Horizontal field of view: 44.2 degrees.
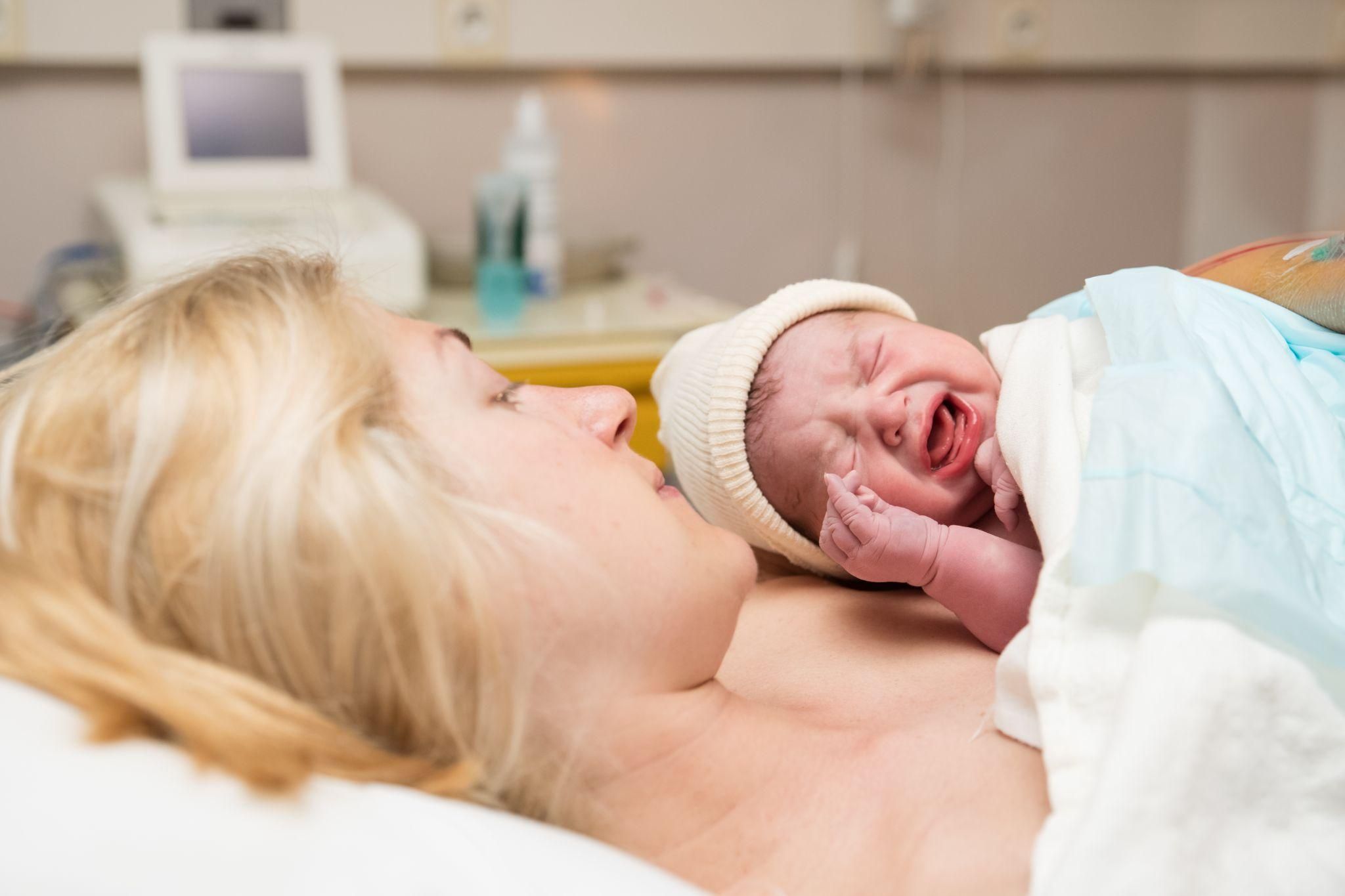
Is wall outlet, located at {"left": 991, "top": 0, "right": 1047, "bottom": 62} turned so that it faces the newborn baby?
yes

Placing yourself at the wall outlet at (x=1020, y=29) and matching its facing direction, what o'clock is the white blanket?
The white blanket is roughly at 12 o'clock from the wall outlet.

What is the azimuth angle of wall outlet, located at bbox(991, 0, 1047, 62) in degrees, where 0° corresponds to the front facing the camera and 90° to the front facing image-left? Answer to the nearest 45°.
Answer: approximately 0°

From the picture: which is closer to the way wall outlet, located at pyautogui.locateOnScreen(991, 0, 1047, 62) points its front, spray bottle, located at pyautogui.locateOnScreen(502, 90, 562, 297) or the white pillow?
the white pillow

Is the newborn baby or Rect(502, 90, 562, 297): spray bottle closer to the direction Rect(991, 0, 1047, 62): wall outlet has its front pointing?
the newborn baby

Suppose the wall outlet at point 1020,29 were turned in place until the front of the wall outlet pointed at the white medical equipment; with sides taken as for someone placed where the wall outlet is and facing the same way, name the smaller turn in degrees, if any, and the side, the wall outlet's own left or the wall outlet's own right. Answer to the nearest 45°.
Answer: approximately 45° to the wall outlet's own right

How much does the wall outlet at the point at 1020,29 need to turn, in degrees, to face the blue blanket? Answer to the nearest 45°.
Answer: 0° — it already faces it

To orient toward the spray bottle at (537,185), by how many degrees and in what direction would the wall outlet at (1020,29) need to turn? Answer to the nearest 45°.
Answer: approximately 45° to its right

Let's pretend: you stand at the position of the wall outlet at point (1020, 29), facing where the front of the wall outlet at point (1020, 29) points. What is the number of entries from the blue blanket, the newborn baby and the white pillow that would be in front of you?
3
